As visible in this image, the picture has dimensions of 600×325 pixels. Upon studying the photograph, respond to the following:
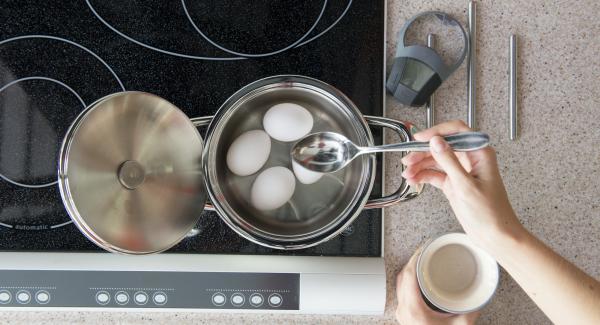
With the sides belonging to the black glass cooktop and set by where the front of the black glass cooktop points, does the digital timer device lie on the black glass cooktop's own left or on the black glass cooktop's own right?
on the black glass cooktop's own left

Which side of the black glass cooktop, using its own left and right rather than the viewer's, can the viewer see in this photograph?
front

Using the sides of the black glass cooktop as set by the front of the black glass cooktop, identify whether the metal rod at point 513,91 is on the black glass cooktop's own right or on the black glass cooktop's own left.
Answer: on the black glass cooktop's own left
